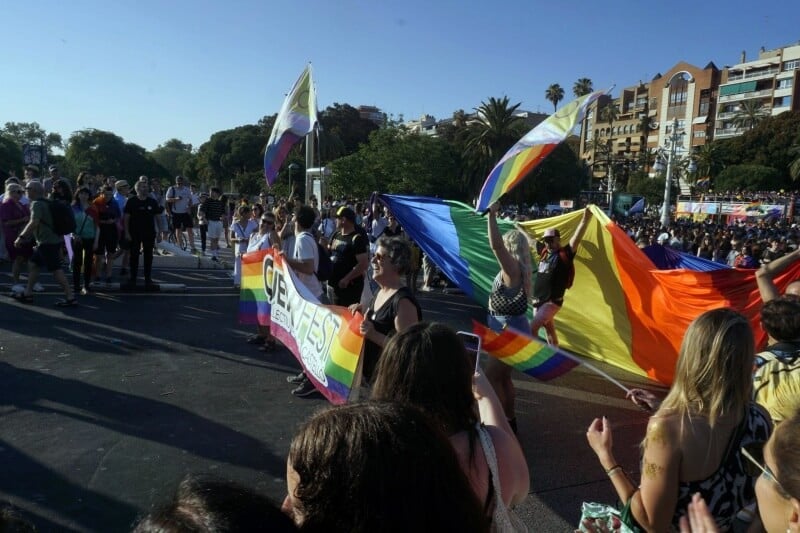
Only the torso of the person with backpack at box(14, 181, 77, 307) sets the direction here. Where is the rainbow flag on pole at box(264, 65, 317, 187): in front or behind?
behind

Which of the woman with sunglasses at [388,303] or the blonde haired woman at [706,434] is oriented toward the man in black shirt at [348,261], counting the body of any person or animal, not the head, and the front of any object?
the blonde haired woman

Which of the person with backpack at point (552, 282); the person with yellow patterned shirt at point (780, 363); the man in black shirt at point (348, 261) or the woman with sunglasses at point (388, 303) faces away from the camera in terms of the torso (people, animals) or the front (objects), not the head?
the person with yellow patterned shirt at point (780, 363)

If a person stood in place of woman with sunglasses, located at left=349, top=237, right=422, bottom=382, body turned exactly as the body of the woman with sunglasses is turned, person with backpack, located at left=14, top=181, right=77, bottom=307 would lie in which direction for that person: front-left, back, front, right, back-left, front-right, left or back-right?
right

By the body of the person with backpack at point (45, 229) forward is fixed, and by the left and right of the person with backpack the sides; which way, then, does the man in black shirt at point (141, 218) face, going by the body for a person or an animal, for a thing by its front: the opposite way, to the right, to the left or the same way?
to the left

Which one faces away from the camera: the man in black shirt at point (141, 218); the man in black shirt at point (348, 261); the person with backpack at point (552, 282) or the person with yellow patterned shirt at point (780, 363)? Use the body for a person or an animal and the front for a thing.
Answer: the person with yellow patterned shirt at point (780, 363)

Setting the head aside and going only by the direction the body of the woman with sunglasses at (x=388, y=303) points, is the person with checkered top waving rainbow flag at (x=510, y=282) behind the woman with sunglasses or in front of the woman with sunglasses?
behind

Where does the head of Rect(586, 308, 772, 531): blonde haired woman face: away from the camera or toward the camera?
away from the camera

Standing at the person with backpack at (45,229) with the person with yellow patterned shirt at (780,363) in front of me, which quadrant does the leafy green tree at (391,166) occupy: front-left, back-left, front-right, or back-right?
back-left

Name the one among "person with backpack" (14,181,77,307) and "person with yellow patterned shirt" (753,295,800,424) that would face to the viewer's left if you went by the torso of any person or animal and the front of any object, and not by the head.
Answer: "person with backpack" (14,181,77,307)

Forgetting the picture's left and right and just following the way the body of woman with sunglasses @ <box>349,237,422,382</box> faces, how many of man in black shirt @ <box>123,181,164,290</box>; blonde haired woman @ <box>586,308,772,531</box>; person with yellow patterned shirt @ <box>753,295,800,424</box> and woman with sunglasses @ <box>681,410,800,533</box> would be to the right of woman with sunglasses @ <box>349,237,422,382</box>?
1

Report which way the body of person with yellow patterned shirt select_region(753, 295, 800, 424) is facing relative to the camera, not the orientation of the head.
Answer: away from the camera

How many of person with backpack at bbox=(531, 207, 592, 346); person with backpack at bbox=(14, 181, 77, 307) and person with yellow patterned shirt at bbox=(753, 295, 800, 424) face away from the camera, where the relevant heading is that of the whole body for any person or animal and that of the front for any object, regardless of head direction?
1
